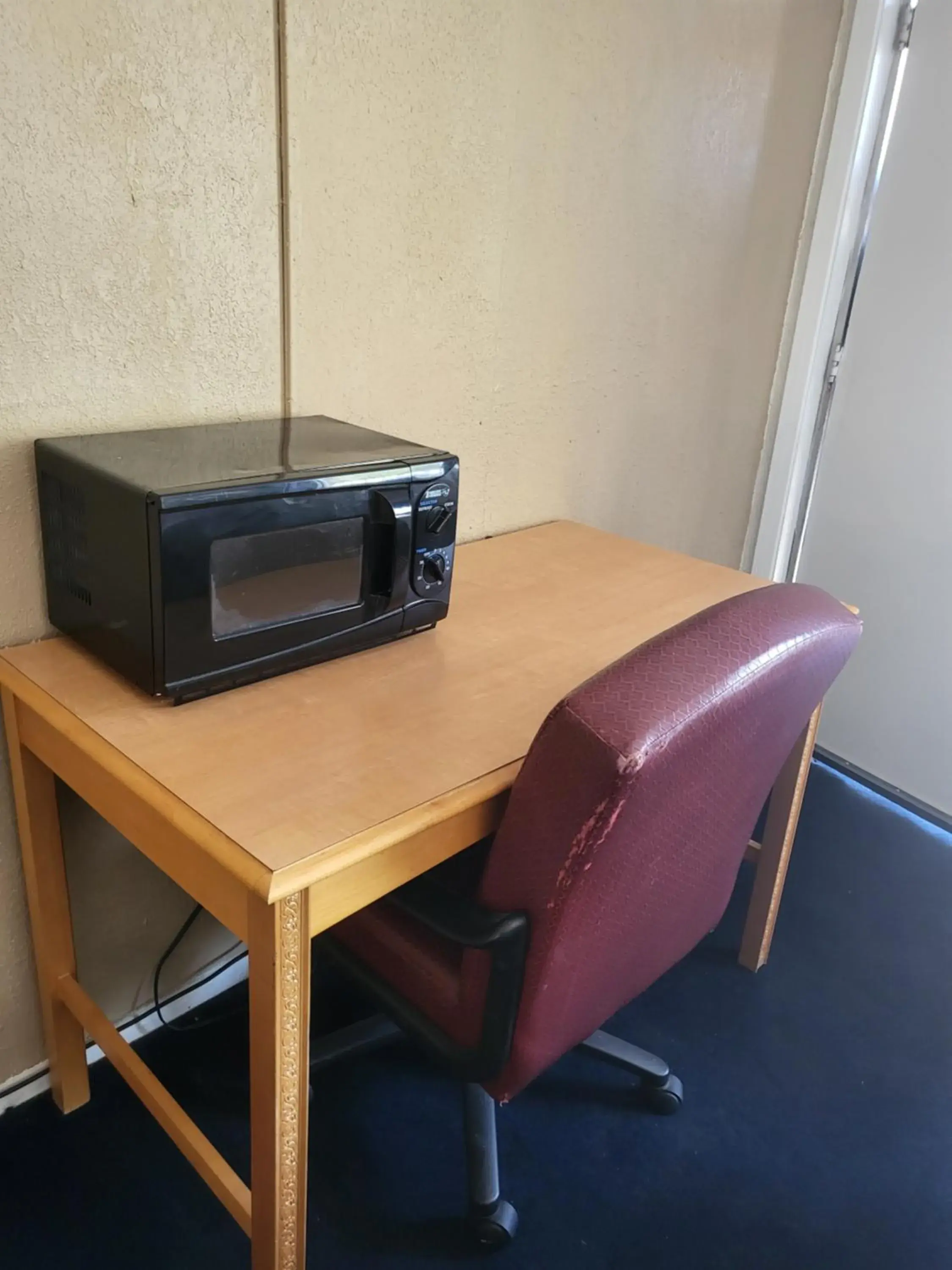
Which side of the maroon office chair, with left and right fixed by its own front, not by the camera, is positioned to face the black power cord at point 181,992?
front

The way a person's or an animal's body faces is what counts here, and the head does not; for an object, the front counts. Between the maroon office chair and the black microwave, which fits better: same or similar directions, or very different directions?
very different directions

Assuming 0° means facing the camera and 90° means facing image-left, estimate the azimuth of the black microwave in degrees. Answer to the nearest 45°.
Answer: approximately 315°

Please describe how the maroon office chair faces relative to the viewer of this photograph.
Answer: facing away from the viewer and to the left of the viewer

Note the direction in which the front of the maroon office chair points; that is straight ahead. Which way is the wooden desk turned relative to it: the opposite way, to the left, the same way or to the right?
the opposite way

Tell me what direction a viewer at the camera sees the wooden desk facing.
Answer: facing the viewer and to the right of the viewer
